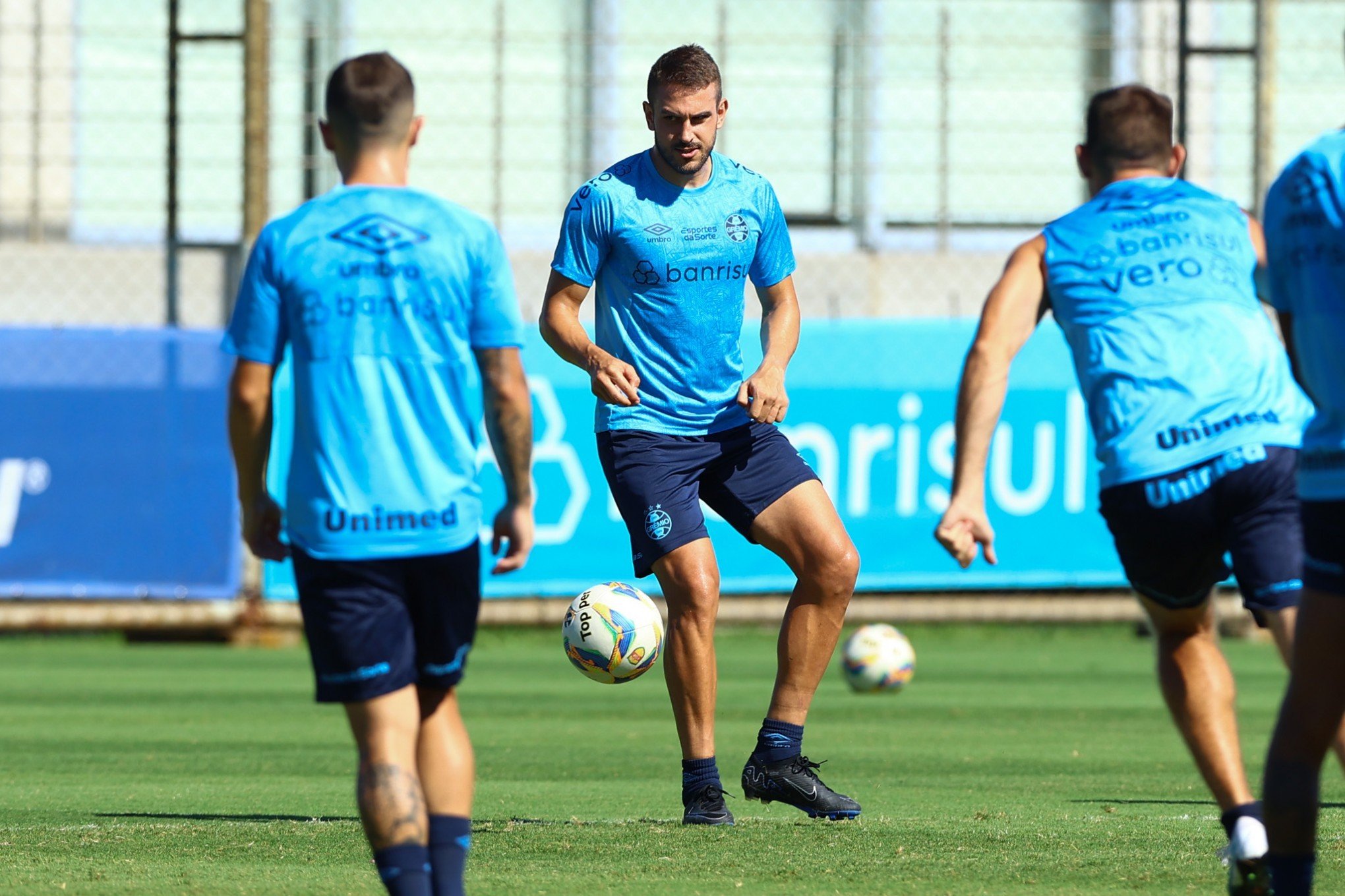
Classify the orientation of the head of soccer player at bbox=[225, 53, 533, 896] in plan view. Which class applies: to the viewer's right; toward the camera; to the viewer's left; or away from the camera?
away from the camera

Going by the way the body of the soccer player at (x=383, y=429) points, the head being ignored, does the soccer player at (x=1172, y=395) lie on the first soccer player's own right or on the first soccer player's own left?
on the first soccer player's own right

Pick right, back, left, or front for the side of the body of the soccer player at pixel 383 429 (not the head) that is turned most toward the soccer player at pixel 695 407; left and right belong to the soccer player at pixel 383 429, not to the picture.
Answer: front

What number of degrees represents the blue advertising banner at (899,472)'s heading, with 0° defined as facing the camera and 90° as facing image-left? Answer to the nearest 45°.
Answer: approximately 0°

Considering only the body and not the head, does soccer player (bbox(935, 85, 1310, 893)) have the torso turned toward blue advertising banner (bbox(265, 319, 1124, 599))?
yes

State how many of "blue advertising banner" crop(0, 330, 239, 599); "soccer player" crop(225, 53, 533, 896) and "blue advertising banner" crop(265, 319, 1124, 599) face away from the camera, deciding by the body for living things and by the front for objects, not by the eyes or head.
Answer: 1

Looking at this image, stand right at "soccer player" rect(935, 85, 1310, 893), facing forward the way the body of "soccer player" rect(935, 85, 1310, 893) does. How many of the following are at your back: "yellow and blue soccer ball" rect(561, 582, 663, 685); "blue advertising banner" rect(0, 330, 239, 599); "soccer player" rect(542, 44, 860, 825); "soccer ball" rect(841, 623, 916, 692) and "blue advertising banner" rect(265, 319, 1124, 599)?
0

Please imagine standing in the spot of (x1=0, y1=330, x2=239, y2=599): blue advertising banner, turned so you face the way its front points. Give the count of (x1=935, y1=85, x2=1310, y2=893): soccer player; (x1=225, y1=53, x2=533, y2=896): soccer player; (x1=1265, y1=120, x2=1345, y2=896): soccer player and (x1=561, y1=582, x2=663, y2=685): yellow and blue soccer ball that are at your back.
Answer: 0

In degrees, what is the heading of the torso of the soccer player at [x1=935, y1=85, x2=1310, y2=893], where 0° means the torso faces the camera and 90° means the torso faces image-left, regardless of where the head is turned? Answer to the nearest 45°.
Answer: approximately 180°

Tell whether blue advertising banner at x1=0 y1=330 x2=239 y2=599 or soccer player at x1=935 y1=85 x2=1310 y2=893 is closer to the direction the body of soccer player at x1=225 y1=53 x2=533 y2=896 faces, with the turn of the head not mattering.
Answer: the blue advertising banner

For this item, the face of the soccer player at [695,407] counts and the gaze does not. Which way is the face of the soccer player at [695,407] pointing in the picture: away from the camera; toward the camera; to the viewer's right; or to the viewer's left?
toward the camera

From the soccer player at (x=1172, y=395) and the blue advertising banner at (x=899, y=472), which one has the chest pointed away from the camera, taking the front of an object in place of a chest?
the soccer player

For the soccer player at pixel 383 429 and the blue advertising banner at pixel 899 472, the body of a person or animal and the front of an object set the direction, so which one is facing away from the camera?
the soccer player

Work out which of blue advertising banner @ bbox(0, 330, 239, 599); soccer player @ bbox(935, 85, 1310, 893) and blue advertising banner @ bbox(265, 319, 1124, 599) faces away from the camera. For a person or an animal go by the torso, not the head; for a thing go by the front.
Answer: the soccer player

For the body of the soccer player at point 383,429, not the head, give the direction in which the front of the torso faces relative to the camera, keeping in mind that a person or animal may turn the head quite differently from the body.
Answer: away from the camera

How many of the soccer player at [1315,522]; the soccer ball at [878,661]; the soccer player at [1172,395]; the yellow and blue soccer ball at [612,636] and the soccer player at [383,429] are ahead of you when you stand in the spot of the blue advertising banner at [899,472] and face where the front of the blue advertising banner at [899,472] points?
5

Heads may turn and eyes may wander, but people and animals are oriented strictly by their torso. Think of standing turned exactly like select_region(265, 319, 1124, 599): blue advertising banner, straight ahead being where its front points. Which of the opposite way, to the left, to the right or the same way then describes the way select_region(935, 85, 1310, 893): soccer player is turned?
the opposite way

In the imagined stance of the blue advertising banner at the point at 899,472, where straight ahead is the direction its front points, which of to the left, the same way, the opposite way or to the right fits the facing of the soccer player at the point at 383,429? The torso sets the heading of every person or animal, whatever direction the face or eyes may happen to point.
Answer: the opposite way
